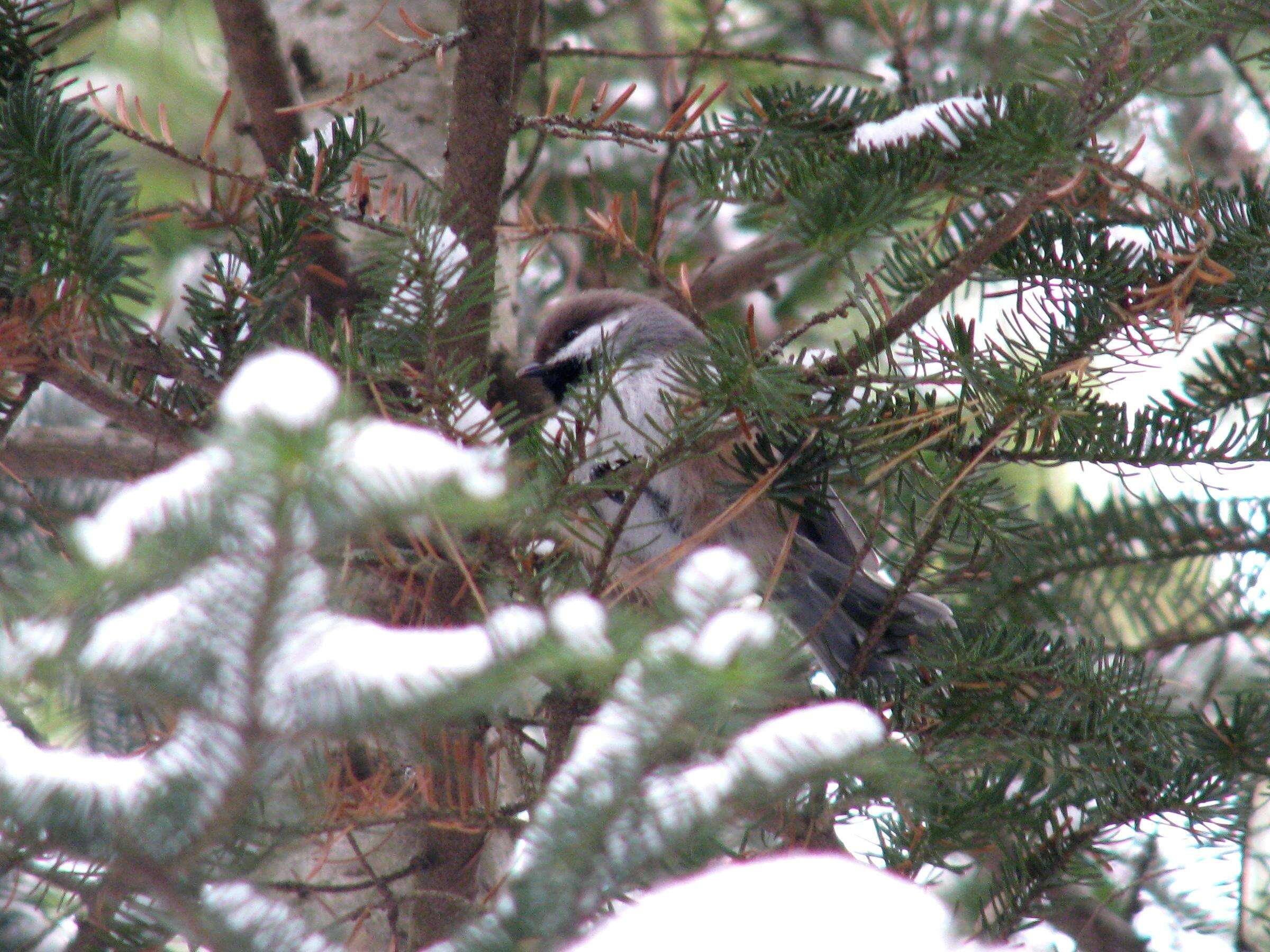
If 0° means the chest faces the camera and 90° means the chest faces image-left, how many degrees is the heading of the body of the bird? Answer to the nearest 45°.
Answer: approximately 90°
